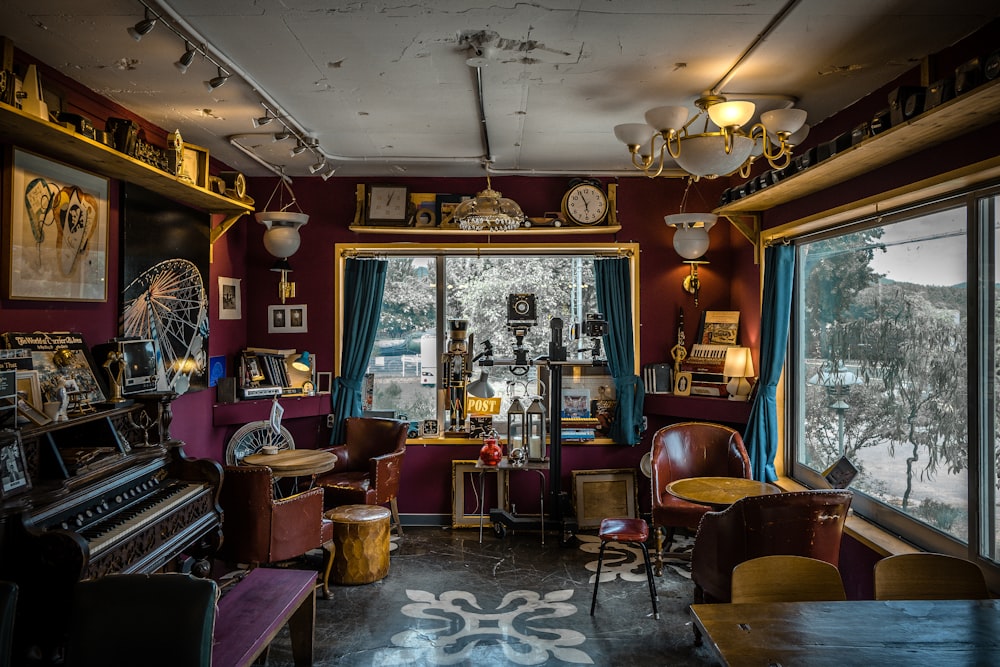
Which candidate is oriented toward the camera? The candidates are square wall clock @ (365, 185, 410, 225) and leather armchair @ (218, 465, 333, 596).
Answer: the square wall clock

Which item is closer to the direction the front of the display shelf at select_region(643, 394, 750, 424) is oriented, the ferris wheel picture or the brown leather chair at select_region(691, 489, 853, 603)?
the brown leather chair

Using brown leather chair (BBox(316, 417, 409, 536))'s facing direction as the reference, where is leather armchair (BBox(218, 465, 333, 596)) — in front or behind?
in front

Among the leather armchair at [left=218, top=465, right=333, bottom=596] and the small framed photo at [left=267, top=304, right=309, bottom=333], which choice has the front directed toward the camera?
the small framed photo

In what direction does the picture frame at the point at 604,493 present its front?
toward the camera

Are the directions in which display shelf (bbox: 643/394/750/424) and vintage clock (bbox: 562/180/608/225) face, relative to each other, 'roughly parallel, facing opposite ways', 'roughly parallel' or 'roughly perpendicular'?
roughly parallel

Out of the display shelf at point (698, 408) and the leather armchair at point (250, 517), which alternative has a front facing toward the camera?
the display shelf

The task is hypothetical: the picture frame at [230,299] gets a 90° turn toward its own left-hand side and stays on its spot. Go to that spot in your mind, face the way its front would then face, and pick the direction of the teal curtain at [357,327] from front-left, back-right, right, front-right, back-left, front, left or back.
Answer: front-right

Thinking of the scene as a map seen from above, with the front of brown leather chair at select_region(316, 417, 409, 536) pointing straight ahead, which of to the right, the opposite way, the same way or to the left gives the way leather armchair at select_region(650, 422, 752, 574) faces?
the same way

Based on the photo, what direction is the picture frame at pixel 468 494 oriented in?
toward the camera

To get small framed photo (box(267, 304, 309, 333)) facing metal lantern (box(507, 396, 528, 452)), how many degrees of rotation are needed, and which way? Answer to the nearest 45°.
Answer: approximately 45° to its left

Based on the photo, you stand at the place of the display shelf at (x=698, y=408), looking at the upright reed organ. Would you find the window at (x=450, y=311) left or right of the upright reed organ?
right

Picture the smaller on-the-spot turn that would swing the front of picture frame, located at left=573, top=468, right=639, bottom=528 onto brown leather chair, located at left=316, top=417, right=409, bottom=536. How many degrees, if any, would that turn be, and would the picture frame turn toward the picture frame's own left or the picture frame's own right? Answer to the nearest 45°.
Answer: approximately 90° to the picture frame's own right

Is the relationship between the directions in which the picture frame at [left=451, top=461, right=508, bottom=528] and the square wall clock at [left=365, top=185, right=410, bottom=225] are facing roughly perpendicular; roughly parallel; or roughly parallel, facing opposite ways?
roughly parallel

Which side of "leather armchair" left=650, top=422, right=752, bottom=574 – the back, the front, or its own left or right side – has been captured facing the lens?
front

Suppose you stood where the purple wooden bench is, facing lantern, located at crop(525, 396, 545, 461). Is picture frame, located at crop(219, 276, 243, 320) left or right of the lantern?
left
